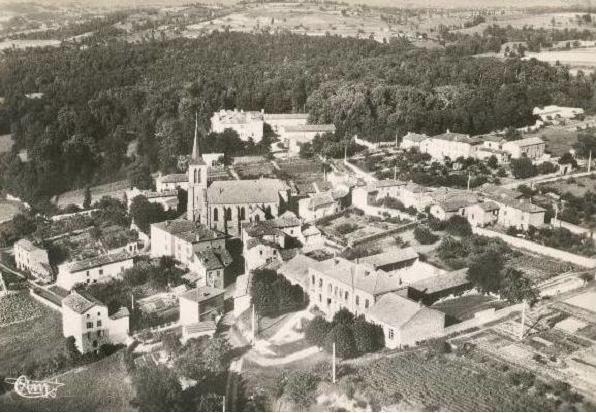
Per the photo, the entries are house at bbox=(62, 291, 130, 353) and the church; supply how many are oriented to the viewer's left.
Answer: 1

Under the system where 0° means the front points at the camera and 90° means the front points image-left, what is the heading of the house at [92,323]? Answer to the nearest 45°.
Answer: approximately 315°

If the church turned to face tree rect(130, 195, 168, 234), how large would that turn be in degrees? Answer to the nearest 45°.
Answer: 0° — it already faces it

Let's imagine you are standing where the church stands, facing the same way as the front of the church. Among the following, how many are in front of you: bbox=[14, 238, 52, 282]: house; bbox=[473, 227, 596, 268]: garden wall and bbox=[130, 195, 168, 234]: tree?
2

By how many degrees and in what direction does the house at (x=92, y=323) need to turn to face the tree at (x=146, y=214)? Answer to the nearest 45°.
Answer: approximately 135° to its left

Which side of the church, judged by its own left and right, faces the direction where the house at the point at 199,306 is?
left

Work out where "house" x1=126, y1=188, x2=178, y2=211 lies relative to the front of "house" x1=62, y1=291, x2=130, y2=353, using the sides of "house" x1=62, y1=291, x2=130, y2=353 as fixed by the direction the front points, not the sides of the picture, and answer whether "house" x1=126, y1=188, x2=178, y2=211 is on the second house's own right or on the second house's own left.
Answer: on the second house's own left

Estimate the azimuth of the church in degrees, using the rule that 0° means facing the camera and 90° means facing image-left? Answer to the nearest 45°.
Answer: approximately 90°

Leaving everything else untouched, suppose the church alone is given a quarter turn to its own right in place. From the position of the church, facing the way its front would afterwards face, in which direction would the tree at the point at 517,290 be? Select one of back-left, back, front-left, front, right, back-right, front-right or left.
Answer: back-right

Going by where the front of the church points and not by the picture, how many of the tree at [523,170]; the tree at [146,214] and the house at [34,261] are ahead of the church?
2

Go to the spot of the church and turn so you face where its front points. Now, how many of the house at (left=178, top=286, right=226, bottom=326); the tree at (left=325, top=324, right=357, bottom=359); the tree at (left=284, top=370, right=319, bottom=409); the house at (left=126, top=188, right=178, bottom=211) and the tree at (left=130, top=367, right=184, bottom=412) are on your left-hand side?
4
